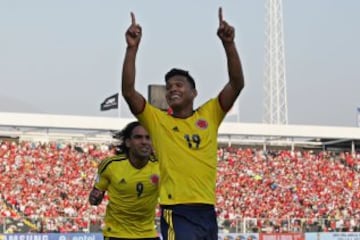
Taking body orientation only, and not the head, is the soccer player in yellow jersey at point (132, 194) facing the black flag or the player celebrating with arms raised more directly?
the player celebrating with arms raised

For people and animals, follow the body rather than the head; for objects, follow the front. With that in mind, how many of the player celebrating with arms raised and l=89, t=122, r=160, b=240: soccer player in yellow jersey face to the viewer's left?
0

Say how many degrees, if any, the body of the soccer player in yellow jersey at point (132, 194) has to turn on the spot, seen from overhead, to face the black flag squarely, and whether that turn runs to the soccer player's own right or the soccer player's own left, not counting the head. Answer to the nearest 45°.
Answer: approximately 135° to the soccer player's own left

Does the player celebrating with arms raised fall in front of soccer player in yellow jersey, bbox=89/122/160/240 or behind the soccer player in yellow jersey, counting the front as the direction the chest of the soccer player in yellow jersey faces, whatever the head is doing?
in front

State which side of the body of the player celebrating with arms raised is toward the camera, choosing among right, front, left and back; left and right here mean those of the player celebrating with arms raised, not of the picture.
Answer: front

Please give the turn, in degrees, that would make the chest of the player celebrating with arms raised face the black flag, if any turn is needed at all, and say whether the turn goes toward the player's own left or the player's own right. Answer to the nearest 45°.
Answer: approximately 180°

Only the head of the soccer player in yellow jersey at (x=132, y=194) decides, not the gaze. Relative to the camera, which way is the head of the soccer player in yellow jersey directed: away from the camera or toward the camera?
toward the camera
